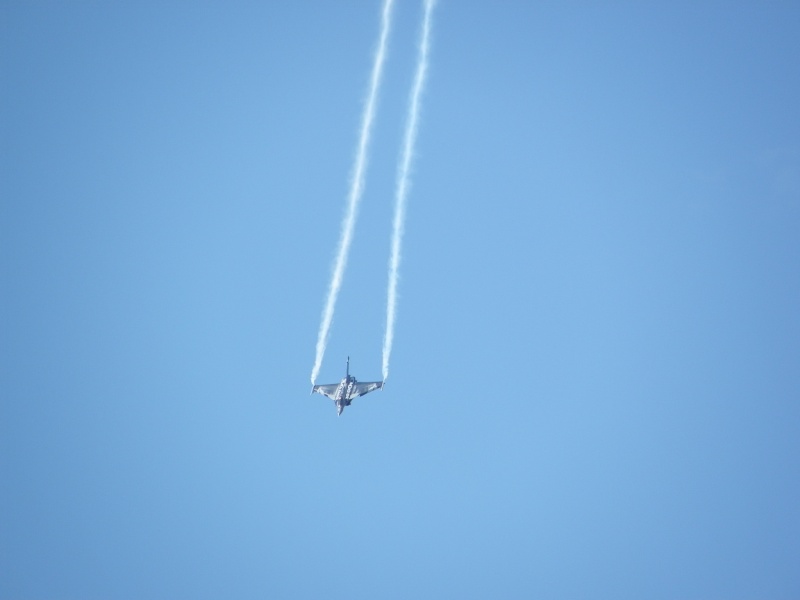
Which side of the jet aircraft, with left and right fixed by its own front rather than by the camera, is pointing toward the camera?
front
